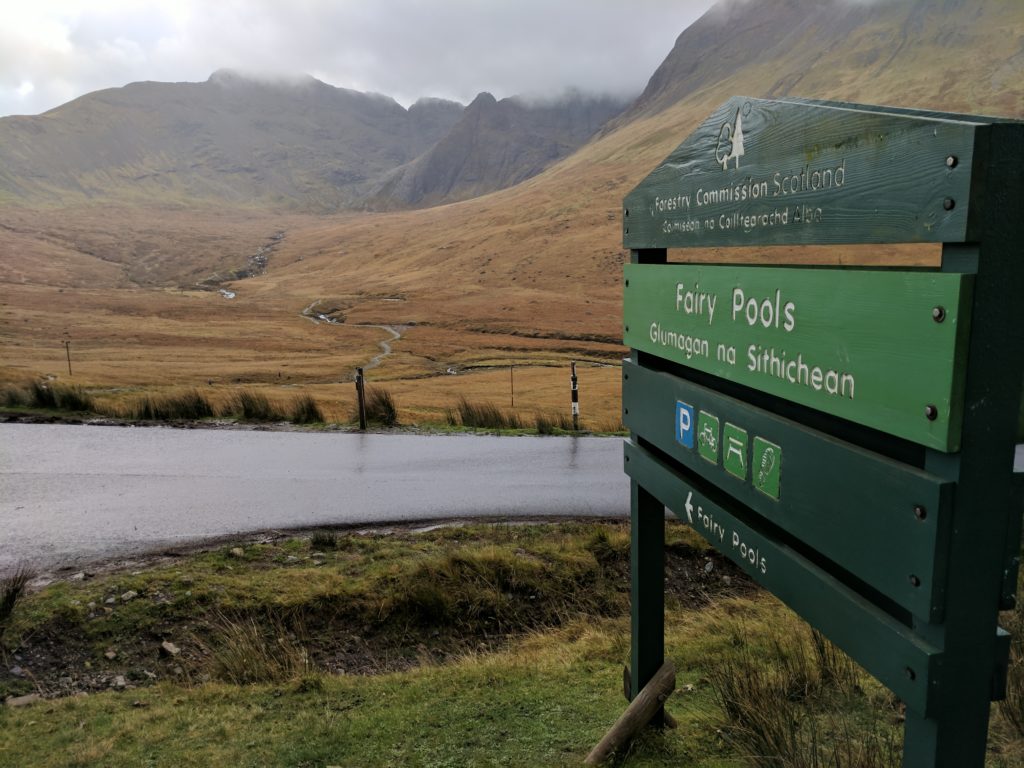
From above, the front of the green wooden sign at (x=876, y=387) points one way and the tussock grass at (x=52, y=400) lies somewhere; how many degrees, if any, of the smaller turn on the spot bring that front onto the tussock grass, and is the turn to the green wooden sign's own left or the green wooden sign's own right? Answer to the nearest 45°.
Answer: approximately 90° to the green wooden sign's own right

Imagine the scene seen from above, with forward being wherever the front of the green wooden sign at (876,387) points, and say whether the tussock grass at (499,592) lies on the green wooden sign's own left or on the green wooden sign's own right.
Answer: on the green wooden sign's own right

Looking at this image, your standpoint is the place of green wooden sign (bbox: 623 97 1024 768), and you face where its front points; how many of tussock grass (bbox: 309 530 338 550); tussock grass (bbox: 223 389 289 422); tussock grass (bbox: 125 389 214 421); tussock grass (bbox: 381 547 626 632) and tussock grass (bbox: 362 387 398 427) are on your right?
5

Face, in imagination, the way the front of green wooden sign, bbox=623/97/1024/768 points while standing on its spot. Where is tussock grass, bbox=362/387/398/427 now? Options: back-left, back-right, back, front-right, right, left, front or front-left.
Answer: right

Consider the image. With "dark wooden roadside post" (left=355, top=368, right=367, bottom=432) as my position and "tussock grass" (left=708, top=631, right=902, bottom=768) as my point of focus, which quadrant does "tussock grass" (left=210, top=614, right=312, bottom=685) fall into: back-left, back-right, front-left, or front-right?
front-right

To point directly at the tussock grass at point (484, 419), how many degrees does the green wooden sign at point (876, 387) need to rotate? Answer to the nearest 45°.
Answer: approximately 90° to its right

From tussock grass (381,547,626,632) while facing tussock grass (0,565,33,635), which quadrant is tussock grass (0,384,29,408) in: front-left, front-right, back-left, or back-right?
front-right

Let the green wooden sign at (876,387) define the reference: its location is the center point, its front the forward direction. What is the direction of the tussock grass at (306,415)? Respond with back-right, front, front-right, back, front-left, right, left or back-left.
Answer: right

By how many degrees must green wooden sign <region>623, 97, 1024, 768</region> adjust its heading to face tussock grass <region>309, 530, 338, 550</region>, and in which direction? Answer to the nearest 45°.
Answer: approximately 90° to its right

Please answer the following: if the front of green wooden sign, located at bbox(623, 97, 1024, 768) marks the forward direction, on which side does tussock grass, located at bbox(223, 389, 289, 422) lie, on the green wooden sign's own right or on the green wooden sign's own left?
on the green wooden sign's own right

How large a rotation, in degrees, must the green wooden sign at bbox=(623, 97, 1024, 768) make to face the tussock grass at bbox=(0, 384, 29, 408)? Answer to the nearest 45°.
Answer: approximately 90° to its right
